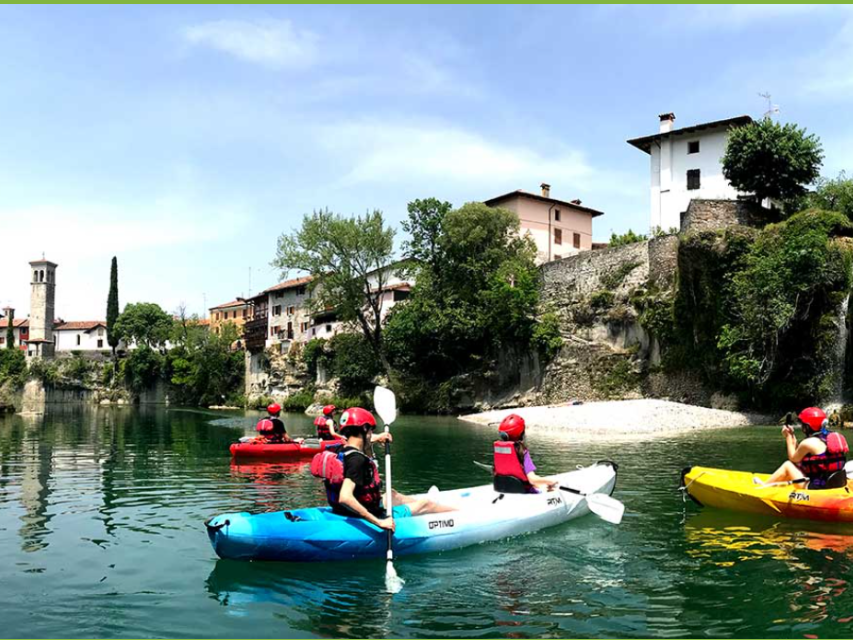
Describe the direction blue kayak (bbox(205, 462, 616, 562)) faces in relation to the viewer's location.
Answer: facing to the right of the viewer

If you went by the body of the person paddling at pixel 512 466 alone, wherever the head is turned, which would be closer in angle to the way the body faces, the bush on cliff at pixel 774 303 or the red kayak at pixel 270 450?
the bush on cliff

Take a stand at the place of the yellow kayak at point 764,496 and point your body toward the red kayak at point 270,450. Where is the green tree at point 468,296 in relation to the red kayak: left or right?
right

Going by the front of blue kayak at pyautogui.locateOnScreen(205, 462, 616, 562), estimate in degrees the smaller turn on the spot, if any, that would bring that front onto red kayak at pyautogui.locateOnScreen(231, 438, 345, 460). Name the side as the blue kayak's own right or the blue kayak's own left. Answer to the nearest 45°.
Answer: approximately 90° to the blue kayak's own left

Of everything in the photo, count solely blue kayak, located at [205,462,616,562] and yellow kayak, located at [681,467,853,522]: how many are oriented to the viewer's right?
1

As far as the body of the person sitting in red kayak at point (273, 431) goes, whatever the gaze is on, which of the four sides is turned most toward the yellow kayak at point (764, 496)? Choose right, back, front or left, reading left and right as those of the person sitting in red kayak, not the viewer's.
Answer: right

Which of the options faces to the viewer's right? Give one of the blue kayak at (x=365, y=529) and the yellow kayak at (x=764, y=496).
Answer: the blue kayak

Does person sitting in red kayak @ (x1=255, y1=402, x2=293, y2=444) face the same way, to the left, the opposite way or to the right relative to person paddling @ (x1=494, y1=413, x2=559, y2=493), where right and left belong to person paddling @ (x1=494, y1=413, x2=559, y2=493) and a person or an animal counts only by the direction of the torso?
the same way

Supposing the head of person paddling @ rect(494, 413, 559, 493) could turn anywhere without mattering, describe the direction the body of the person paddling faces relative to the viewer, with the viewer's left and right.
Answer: facing away from the viewer and to the right of the viewer

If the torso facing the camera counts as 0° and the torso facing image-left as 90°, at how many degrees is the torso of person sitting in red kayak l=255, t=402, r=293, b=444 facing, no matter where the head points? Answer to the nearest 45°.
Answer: approximately 225°

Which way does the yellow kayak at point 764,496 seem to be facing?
to the viewer's left

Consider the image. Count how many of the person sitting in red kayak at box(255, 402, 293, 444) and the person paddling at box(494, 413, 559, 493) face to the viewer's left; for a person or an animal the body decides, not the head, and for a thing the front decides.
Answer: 0

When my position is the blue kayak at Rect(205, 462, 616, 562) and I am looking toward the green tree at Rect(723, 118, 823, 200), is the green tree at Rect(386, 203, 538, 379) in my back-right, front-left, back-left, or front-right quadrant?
front-left

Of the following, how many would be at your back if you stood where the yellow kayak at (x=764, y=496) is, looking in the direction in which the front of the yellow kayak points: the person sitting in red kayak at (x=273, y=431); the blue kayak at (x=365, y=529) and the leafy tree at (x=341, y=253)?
0

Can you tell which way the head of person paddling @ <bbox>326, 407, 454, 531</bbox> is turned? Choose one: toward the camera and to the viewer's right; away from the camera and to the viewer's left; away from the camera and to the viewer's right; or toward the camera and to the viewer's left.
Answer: away from the camera and to the viewer's right

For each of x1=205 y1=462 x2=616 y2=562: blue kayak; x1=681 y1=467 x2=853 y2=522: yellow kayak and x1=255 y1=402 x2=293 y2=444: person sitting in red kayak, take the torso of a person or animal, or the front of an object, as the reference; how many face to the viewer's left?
1

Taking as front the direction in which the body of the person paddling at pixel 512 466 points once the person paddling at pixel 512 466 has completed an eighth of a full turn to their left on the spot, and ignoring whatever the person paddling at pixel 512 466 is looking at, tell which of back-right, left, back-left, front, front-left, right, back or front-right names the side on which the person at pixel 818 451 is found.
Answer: right
